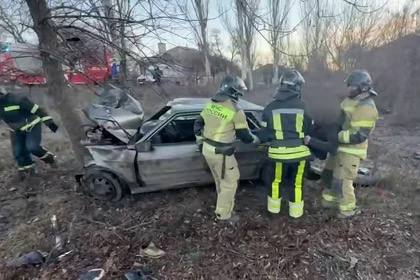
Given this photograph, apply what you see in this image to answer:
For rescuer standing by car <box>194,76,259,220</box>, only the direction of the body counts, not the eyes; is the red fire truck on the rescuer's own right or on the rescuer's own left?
on the rescuer's own left

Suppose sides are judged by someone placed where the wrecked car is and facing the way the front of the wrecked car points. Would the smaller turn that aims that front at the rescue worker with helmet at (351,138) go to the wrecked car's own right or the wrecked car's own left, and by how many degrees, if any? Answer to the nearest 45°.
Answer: approximately 180°

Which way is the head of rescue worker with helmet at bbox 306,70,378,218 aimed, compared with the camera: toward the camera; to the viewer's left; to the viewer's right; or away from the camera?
to the viewer's left

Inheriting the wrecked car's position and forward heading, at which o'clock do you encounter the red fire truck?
The red fire truck is roughly at 1 o'clock from the wrecked car.

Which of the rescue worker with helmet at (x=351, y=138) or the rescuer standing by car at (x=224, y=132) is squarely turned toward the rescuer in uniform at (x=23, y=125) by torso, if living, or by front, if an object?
the rescue worker with helmet

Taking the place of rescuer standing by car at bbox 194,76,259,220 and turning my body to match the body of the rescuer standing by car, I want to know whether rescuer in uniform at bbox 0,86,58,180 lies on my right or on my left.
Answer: on my left

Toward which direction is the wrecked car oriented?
to the viewer's left

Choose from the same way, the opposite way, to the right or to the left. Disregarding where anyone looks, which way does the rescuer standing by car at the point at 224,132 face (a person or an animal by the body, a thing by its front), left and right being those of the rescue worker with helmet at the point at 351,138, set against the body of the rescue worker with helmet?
to the right

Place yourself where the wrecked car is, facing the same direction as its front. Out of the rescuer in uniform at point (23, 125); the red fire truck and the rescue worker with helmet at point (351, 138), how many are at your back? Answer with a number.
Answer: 1

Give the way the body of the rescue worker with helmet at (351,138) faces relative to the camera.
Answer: to the viewer's left

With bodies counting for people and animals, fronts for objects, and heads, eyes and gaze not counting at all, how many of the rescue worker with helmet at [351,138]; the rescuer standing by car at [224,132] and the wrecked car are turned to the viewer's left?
2

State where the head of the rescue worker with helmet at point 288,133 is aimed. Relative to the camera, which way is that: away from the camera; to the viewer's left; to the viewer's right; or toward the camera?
away from the camera

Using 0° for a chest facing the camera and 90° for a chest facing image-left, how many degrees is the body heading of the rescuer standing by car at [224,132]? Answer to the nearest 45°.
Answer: approximately 225°

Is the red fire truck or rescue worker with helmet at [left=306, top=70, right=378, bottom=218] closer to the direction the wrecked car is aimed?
the red fire truck

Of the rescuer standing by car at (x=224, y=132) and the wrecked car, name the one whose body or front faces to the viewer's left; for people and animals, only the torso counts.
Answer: the wrecked car

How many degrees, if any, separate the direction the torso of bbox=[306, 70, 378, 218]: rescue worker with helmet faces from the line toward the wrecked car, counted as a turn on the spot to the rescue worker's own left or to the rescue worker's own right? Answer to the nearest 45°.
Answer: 0° — they already face it
